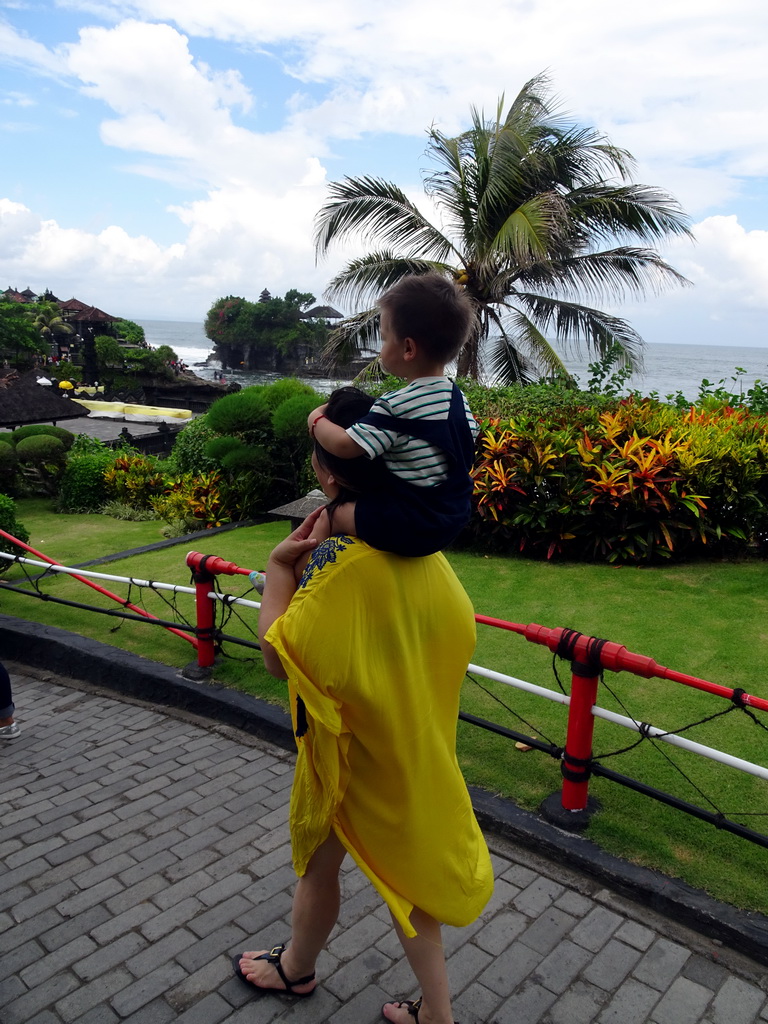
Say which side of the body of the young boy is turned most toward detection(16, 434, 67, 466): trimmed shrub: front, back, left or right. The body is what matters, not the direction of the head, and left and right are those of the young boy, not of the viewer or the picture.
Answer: front

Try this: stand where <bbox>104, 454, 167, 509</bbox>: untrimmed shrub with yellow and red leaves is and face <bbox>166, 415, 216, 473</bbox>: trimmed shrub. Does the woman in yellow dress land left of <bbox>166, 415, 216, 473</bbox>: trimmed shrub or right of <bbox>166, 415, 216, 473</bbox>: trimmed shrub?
right

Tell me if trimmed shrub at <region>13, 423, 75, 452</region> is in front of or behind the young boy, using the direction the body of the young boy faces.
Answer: in front

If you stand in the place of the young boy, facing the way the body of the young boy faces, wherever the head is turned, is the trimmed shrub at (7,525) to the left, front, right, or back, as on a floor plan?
front

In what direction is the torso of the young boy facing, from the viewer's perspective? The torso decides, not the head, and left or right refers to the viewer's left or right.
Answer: facing away from the viewer and to the left of the viewer

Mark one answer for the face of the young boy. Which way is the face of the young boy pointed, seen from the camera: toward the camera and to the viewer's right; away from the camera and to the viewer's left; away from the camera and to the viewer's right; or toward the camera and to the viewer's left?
away from the camera and to the viewer's left

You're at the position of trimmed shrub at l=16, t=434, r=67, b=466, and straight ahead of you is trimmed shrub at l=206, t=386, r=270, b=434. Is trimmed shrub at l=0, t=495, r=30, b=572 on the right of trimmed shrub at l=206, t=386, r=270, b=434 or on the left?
right

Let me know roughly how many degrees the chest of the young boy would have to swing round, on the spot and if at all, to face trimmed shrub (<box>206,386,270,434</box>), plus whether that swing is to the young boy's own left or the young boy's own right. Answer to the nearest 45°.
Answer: approximately 45° to the young boy's own right
